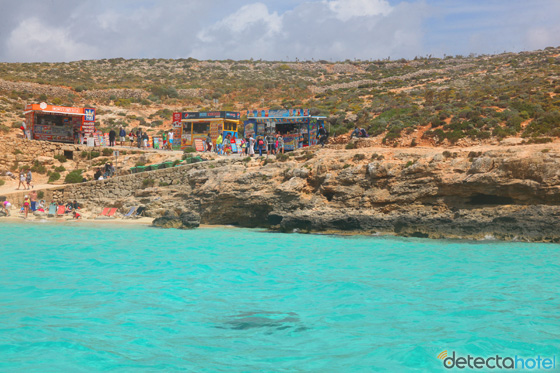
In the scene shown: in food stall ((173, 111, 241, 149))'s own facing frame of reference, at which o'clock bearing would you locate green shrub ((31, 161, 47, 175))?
The green shrub is roughly at 3 o'clock from the food stall.

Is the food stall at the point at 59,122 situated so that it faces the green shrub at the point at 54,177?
yes

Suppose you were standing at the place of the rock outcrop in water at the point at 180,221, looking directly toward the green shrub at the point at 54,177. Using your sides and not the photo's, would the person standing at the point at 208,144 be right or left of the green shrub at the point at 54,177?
right

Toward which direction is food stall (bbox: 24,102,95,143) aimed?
toward the camera

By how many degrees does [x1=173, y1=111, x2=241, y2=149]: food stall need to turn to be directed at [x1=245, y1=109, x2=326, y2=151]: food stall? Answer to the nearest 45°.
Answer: approximately 45° to its left

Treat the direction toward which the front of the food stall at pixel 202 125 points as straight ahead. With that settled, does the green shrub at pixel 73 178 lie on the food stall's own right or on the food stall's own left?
on the food stall's own right

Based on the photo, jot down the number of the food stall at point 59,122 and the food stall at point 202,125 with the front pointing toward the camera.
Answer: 2

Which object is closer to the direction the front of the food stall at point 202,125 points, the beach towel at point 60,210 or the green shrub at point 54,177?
the beach towel

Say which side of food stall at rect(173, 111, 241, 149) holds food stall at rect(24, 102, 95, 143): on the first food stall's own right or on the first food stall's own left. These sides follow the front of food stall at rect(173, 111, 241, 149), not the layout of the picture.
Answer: on the first food stall's own right

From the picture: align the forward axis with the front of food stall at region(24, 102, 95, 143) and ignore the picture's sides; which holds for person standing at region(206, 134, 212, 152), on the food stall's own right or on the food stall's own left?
on the food stall's own left

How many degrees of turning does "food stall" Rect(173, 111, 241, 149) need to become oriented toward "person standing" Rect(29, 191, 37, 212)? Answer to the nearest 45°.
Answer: approximately 45° to its right

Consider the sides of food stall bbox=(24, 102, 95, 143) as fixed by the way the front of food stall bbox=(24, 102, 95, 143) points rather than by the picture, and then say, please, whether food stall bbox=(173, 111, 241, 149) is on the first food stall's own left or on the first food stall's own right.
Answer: on the first food stall's own left

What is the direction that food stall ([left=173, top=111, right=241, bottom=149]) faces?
toward the camera

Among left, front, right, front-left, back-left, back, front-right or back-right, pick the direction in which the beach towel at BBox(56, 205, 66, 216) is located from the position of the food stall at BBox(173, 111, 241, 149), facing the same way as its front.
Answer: front-right
